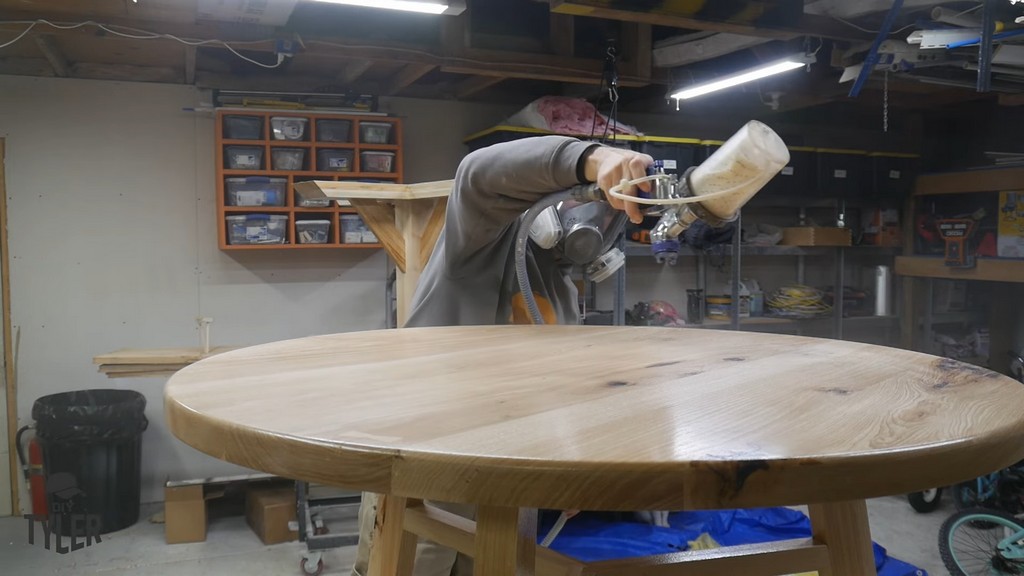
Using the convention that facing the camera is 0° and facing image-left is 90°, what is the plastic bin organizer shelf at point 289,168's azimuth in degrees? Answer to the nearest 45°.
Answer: approximately 0°

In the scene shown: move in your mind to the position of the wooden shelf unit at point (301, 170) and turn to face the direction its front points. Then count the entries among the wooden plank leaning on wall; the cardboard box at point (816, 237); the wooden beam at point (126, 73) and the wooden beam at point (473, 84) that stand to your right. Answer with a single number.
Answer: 2

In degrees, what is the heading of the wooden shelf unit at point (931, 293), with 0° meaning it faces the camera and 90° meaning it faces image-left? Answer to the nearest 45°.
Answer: approximately 45°

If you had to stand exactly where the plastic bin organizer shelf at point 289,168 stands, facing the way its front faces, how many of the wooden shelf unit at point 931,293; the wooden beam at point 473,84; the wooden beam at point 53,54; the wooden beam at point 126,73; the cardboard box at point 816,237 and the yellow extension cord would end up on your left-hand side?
4
